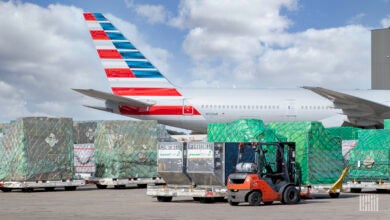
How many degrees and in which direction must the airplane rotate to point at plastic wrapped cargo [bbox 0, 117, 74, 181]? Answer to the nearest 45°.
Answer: approximately 135° to its right

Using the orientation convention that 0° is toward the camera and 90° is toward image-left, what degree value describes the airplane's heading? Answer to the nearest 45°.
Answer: approximately 270°

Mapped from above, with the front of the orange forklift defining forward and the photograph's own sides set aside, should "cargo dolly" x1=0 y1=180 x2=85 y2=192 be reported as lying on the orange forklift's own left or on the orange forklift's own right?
on the orange forklift's own left

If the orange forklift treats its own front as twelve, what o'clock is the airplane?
The airplane is roughly at 10 o'clock from the orange forklift.

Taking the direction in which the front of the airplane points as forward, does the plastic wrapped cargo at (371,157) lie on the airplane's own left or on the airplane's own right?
on the airplane's own right

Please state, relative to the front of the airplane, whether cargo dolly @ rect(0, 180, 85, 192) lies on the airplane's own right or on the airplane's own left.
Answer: on the airplane's own right
